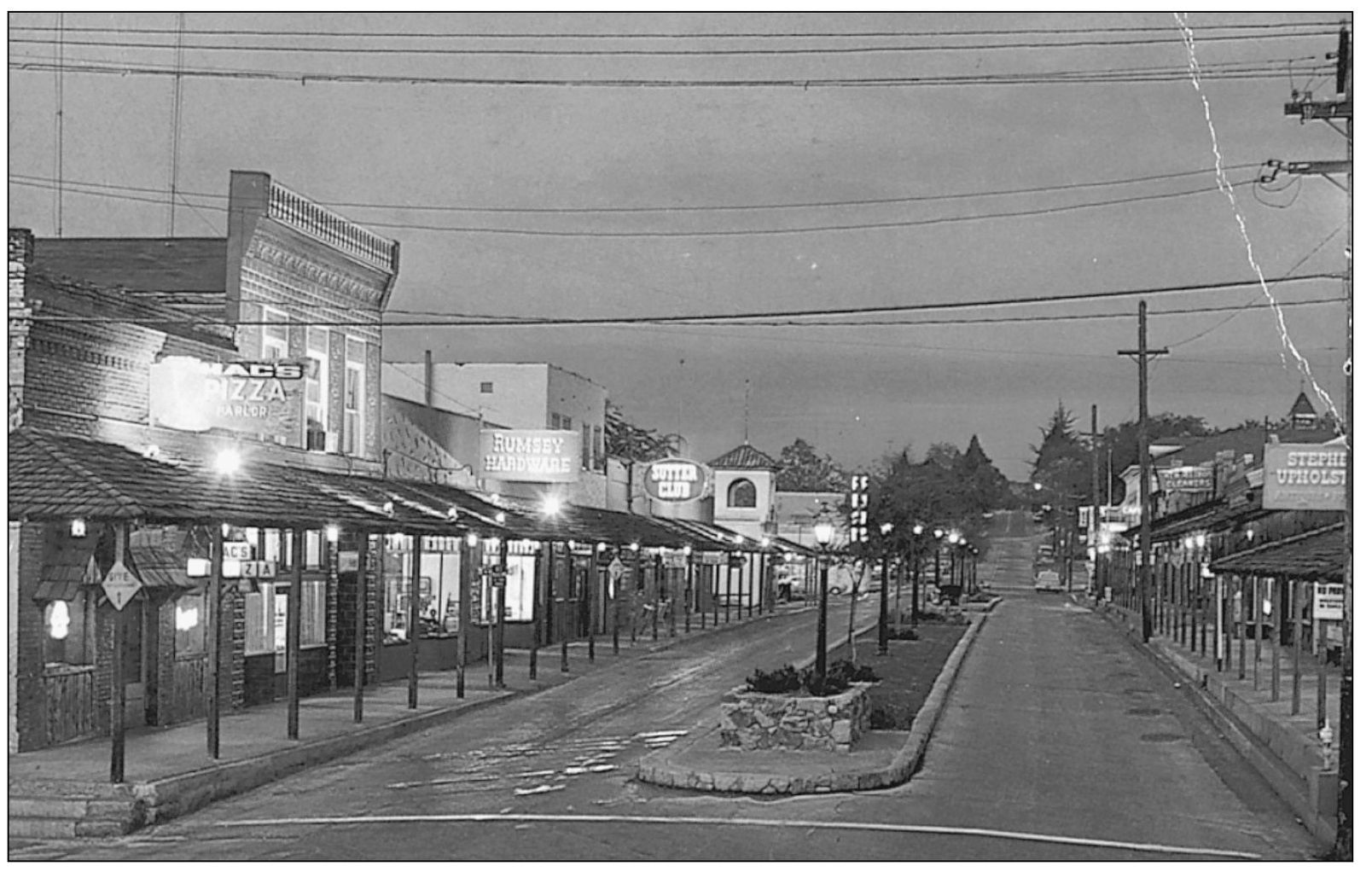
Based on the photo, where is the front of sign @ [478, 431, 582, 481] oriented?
toward the camera

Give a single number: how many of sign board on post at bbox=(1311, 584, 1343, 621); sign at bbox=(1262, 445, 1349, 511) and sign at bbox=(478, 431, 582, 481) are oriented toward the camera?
3

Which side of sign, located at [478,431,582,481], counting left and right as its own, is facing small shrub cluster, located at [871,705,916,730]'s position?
front

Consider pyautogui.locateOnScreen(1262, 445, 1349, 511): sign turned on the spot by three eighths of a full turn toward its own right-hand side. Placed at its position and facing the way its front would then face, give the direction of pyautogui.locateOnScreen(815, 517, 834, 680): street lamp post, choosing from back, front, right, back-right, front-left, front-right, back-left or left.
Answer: left

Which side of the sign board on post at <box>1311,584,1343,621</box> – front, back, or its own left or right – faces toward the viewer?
front

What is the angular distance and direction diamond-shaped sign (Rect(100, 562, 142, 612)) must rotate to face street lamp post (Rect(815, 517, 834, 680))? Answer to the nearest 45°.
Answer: approximately 135° to its left

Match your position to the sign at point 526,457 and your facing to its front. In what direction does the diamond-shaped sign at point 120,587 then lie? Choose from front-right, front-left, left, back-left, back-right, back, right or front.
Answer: front

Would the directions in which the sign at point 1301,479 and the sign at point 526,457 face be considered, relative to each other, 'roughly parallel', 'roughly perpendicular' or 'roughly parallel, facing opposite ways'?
roughly parallel
